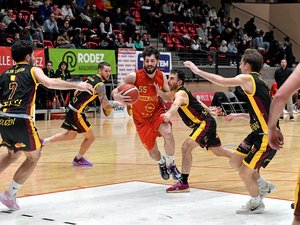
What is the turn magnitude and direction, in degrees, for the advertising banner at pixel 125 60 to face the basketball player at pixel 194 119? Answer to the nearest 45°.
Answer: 0° — it already faces them

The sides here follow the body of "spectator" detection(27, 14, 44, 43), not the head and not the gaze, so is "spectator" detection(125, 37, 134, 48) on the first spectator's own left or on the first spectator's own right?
on the first spectator's own left

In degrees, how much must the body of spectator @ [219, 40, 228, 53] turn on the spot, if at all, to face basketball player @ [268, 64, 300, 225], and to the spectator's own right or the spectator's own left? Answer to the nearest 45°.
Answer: approximately 45° to the spectator's own left

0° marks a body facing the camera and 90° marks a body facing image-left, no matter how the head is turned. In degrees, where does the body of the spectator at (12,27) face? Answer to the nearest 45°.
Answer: approximately 315°

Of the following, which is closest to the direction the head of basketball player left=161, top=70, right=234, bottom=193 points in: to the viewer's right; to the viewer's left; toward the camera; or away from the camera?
to the viewer's left

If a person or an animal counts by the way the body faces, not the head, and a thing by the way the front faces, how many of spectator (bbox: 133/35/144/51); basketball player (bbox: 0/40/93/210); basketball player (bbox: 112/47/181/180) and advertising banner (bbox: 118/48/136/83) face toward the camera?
3

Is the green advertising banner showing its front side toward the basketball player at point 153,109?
yes

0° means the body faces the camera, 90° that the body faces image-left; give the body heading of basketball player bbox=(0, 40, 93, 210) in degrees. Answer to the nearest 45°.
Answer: approximately 225°

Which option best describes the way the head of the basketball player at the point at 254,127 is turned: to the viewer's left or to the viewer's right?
to the viewer's left

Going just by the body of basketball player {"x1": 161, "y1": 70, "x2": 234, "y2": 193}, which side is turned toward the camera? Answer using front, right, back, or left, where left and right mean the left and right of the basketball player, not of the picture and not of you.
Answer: left
